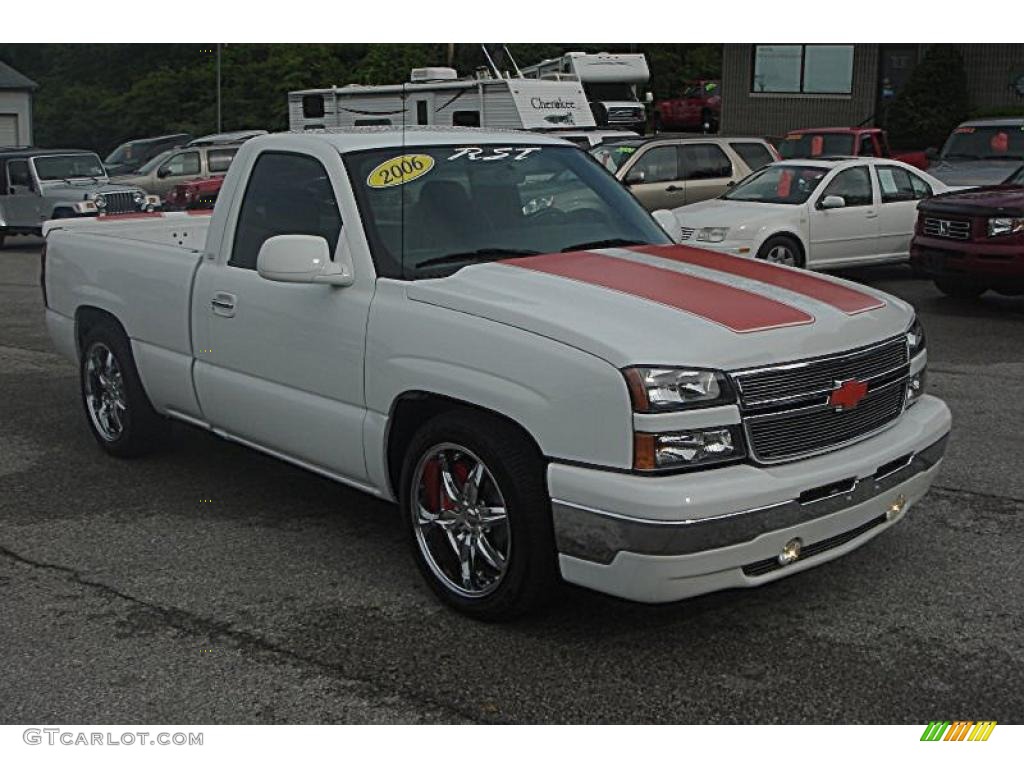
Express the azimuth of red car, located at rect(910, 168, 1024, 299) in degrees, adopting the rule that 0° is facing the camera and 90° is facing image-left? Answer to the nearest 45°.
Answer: approximately 45°

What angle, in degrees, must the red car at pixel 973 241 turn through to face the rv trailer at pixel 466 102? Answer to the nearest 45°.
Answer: approximately 90° to its right

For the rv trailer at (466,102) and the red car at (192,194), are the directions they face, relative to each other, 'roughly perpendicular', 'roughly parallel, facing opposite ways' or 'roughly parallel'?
roughly perpendicular

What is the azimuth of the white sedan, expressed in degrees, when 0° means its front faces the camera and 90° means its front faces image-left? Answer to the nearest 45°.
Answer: approximately 45°

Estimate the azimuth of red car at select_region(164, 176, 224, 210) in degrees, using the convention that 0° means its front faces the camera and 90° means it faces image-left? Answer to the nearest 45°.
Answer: approximately 45°

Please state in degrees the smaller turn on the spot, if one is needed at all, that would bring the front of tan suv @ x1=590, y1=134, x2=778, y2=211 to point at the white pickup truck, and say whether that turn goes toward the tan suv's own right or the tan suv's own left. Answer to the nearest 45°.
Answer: approximately 45° to the tan suv's own left
